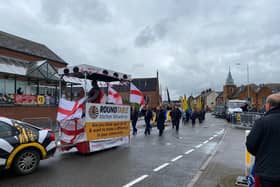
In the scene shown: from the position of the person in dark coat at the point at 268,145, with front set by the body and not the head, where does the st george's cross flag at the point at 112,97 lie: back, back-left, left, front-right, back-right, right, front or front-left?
front

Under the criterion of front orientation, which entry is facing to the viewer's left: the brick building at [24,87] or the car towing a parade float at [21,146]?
the car towing a parade float

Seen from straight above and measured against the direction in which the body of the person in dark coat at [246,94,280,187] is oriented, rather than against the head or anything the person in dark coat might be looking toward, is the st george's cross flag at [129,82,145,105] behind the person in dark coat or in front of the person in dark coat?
in front

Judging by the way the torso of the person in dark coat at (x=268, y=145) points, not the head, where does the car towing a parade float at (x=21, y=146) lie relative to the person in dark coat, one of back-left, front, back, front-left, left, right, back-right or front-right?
front-left

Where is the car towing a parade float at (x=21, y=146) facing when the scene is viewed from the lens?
facing to the left of the viewer

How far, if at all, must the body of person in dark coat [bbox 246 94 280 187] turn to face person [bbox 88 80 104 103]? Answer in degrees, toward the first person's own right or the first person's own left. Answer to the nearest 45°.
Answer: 0° — they already face them

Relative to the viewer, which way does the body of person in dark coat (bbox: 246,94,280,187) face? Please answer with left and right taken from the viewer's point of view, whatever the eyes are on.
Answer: facing away from the viewer and to the left of the viewer

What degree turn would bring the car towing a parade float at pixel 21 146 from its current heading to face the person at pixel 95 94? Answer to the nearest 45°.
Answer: approximately 135° to its right

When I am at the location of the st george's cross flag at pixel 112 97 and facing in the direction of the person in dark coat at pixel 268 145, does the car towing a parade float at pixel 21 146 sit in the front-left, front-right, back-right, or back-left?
front-right

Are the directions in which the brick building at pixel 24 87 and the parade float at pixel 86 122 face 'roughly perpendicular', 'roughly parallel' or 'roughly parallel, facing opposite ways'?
roughly perpendicular

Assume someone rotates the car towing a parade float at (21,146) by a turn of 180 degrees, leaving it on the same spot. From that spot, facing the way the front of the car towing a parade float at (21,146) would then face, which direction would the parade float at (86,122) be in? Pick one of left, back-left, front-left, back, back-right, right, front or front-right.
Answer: front-left
